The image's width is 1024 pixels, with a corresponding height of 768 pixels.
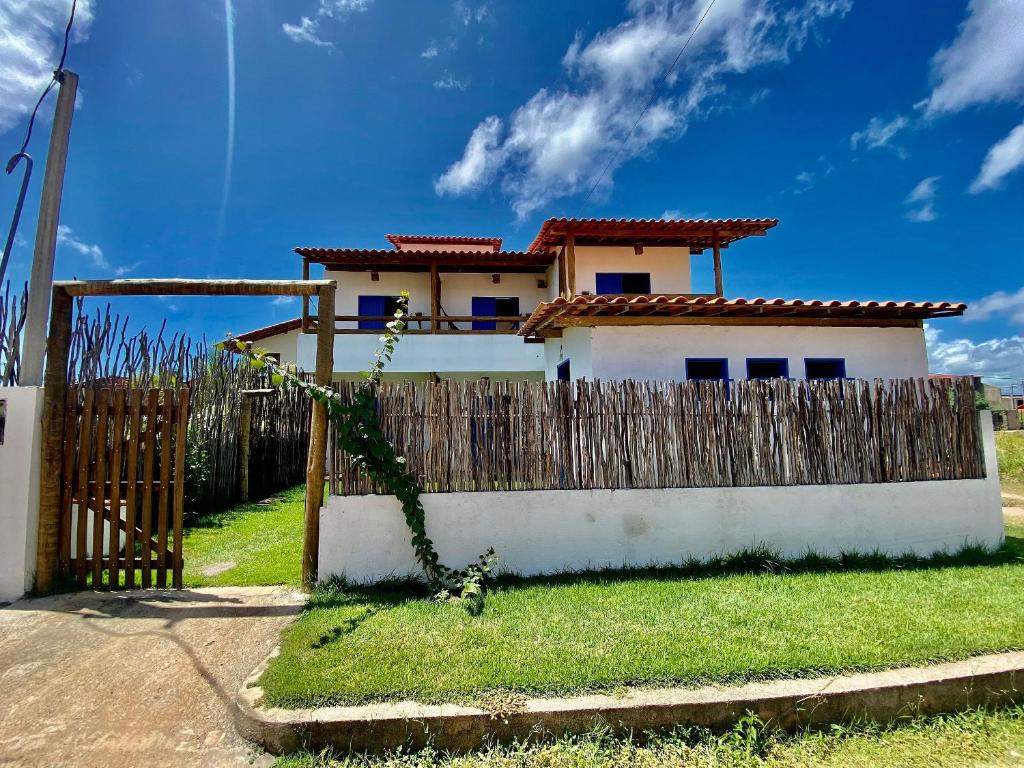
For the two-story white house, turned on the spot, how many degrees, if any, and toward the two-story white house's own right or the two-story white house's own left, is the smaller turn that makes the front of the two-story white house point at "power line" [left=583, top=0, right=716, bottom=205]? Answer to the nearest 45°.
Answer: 0° — it already faces it

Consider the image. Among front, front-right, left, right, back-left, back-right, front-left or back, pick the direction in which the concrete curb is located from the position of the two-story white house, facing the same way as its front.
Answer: front

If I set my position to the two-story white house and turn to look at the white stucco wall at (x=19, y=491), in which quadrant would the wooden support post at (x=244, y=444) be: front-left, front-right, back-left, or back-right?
front-right

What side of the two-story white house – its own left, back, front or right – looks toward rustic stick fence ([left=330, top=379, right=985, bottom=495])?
front

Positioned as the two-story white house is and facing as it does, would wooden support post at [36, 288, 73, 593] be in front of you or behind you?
in front

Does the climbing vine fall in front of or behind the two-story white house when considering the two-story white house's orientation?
in front

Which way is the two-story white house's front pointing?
toward the camera
